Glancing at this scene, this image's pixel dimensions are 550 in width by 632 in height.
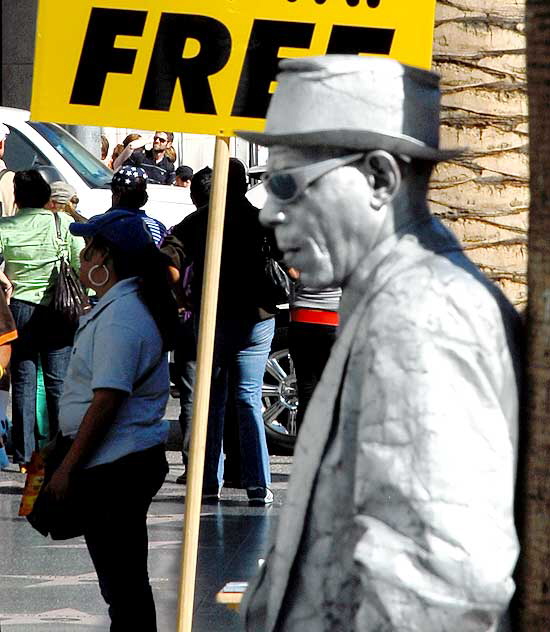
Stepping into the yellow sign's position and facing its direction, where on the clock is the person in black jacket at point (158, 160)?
The person in black jacket is roughly at 6 o'clock from the yellow sign.

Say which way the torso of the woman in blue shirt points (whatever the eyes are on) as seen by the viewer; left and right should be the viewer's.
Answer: facing to the left of the viewer

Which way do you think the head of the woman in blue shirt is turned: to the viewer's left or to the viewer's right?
to the viewer's left

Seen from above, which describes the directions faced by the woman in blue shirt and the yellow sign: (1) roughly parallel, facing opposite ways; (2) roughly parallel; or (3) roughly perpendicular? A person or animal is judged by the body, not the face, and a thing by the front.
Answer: roughly perpendicular

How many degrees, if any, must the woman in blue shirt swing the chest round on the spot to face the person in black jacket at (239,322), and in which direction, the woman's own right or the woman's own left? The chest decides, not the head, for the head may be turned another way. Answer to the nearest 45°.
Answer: approximately 90° to the woman's own right

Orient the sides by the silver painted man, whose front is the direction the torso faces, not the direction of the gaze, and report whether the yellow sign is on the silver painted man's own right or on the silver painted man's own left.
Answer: on the silver painted man's own right

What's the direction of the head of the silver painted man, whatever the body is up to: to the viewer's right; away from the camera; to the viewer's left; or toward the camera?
to the viewer's left

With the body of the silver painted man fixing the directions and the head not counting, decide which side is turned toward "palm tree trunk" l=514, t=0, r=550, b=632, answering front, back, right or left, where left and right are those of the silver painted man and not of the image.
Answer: back

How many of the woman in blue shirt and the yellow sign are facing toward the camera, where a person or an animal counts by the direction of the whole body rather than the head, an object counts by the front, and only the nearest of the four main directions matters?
1

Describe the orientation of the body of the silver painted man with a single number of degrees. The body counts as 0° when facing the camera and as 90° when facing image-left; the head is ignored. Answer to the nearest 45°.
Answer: approximately 90°

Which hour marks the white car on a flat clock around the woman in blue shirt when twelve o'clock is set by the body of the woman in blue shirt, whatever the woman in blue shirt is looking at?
The white car is roughly at 3 o'clock from the woman in blue shirt.

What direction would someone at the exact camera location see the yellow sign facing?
facing the viewer
